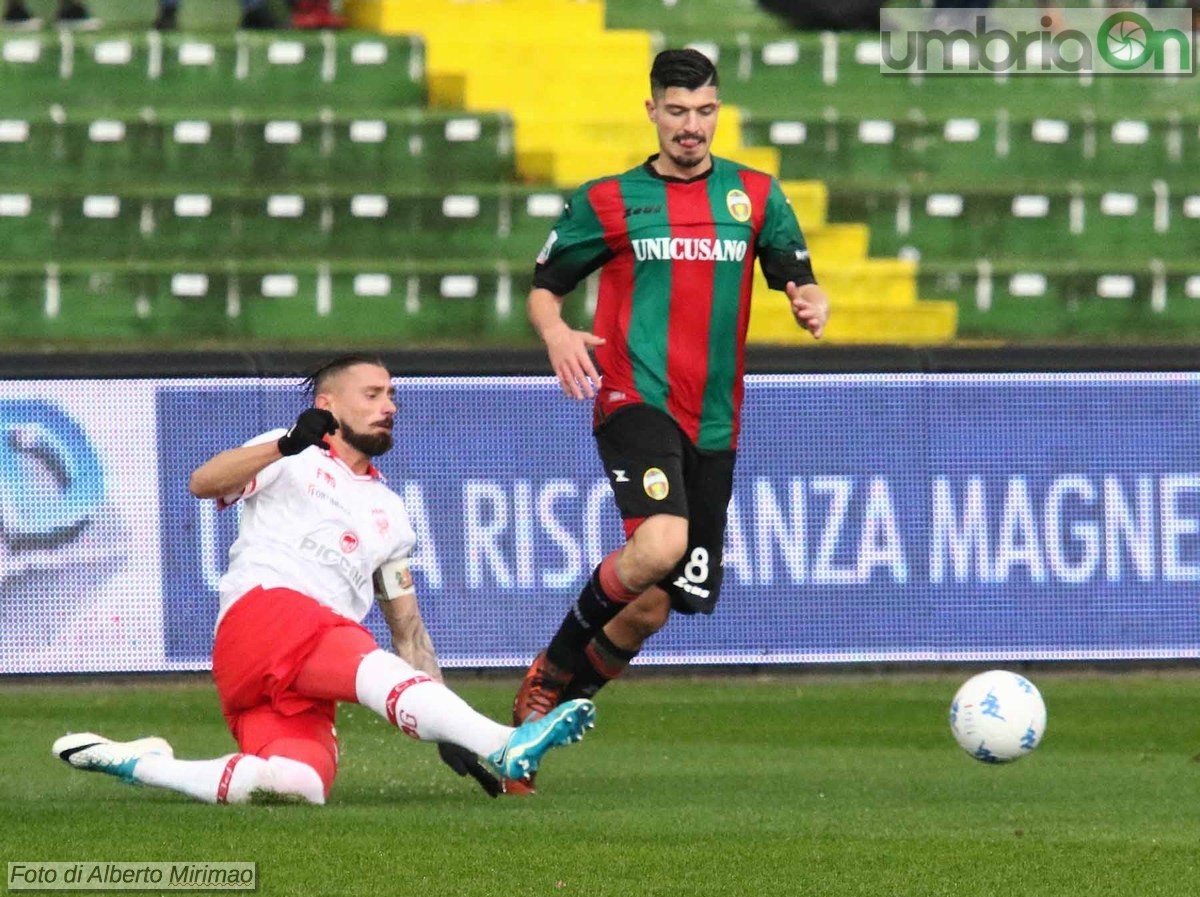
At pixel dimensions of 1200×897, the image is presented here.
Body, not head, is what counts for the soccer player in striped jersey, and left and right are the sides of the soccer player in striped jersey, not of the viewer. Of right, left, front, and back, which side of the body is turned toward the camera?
front

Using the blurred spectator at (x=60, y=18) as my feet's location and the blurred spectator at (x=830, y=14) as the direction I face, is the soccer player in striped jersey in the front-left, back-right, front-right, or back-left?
front-right

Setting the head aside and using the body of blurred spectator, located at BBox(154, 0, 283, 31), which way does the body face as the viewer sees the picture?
toward the camera

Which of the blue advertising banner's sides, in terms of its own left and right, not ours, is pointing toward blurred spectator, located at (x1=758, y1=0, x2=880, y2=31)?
back

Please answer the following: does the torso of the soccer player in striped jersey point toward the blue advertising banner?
no

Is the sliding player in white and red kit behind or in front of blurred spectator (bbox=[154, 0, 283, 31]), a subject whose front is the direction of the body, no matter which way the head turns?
in front

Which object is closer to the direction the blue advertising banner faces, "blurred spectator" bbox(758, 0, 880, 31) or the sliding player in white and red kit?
the sliding player in white and red kit

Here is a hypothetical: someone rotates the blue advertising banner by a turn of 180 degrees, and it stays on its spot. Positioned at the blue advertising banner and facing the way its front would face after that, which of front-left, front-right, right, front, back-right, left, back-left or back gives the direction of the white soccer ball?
back

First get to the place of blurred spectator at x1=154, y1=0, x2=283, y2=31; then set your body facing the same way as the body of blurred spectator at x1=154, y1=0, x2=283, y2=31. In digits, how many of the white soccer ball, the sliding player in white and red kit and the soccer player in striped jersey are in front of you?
3

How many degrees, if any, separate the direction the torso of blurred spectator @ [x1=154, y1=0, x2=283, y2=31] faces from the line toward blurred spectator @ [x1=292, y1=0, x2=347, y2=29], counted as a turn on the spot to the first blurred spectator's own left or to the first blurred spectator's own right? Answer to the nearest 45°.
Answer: approximately 90° to the first blurred spectator's own left

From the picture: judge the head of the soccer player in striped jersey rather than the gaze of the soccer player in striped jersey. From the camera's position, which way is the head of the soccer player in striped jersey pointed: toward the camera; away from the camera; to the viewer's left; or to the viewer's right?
toward the camera

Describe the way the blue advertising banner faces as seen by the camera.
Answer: facing the viewer

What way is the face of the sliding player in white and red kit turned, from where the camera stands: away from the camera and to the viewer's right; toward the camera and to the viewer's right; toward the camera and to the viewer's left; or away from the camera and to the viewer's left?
toward the camera and to the viewer's right

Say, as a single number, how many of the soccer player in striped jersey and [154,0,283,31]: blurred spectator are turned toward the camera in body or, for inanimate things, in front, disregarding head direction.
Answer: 2

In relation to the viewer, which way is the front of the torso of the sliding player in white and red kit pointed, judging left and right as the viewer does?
facing the viewer and to the right of the viewer
